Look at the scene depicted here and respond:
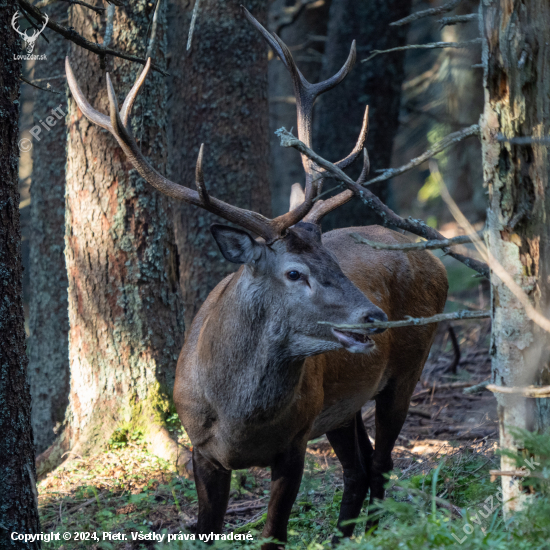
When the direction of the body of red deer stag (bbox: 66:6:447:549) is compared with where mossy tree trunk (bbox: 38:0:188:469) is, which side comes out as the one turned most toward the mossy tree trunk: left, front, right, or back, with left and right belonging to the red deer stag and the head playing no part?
right

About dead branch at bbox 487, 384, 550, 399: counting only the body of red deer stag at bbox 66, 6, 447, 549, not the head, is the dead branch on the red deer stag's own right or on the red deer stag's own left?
on the red deer stag's own left

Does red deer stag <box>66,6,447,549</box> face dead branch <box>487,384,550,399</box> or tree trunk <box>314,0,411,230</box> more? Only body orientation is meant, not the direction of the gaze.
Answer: the dead branch

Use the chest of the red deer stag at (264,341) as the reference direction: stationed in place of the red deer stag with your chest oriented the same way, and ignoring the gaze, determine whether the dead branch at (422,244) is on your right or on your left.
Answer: on your left

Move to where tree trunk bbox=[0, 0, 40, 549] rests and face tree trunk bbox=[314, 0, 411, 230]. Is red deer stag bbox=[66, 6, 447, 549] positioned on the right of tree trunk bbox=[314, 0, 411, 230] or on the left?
right

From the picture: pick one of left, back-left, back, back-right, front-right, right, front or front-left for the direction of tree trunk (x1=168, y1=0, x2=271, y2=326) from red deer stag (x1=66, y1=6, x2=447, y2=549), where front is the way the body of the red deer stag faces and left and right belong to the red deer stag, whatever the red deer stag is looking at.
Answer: back-right

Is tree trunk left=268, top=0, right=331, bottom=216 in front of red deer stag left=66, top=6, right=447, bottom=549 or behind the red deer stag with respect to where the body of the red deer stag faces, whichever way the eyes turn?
behind

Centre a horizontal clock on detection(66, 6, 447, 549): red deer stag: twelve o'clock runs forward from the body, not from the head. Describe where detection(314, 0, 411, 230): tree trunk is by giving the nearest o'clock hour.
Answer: The tree trunk is roughly at 5 o'clock from the red deer stag.

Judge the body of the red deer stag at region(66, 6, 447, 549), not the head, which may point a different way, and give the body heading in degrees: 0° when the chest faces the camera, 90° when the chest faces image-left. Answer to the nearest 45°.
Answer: approximately 45°
